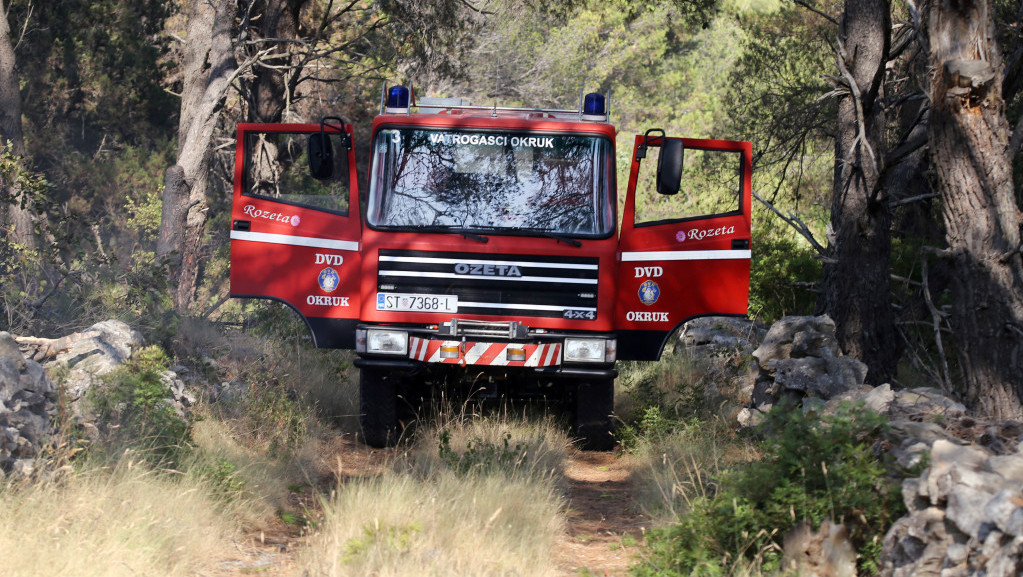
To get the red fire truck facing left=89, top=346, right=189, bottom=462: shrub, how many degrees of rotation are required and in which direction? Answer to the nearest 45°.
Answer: approximately 45° to its right

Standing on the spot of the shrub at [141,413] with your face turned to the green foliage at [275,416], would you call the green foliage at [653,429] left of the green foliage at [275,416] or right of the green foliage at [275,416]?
right

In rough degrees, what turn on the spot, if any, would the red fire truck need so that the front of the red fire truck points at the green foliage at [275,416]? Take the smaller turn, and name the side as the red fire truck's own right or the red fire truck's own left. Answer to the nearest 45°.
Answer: approximately 90° to the red fire truck's own right

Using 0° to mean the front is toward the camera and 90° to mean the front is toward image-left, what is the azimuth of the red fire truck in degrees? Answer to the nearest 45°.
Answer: approximately 0°

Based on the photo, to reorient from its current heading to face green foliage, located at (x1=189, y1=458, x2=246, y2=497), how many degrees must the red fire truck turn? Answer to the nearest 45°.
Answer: approximately 45° to its right
